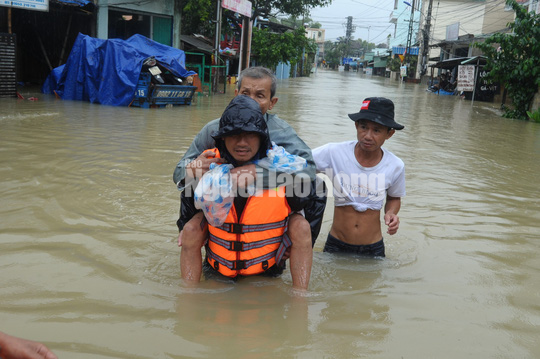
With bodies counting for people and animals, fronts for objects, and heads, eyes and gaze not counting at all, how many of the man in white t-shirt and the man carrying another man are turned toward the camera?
2

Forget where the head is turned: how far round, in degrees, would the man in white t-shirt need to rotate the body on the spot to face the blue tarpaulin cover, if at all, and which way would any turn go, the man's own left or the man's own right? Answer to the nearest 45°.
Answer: approximately 135° to the man's own right

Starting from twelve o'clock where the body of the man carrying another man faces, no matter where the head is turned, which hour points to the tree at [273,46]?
The tree is roughly at 6 o'clock from the man carrying another man.

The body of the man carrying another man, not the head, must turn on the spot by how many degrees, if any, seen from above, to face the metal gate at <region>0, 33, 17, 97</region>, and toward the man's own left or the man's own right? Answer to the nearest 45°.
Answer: approximately 135° to the man's own right

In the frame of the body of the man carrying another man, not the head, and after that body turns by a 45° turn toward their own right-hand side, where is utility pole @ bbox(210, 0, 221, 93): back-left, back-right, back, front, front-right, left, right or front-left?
back-right

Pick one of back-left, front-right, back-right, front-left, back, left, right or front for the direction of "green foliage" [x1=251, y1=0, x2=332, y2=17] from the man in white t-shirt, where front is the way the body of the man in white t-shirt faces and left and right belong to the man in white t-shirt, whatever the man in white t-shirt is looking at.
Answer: back

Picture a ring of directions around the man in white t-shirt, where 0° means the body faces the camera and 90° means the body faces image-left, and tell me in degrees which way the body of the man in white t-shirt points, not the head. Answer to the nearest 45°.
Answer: approximately 0°

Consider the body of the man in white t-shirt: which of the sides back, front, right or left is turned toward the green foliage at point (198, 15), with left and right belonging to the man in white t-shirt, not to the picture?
back

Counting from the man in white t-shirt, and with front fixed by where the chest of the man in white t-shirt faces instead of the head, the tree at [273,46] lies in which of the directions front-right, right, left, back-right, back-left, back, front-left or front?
back

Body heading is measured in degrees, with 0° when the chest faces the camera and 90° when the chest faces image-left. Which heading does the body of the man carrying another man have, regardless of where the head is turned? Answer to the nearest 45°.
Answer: approximately 0°

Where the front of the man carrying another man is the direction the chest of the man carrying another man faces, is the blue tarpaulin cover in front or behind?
behind

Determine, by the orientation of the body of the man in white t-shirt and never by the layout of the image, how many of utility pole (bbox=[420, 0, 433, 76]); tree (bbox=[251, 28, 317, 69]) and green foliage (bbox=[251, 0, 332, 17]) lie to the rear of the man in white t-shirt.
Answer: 3

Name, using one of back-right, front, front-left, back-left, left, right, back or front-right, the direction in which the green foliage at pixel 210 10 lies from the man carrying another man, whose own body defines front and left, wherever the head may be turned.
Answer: back

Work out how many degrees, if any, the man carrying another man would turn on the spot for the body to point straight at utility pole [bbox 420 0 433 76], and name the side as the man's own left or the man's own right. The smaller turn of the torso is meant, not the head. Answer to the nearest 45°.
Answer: approximately 180°
